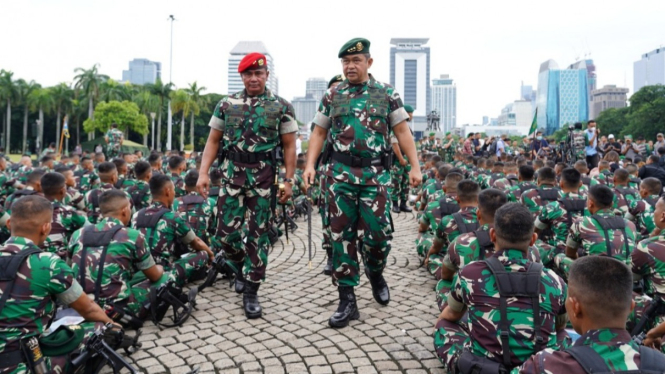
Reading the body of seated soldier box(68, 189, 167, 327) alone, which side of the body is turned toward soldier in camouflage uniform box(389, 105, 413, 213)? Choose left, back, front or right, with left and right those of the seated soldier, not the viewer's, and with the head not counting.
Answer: front

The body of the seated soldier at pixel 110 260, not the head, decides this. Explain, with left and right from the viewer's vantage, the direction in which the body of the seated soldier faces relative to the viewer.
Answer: facing away from the viewer and to the right of the viewer

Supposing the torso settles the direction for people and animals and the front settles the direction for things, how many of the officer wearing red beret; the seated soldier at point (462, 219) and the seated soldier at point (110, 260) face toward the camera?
1

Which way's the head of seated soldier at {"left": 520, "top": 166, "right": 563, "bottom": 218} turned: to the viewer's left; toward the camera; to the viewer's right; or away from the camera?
away from the camera

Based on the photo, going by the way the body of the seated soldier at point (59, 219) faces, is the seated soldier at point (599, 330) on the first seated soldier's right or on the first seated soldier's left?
on the first seated soldier's right

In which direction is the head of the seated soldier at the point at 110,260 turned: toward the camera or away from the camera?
away from the camera

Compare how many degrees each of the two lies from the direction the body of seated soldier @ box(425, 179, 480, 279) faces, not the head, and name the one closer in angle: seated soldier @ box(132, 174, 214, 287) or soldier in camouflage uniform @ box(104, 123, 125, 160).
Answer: the soldier in camouflage uniform

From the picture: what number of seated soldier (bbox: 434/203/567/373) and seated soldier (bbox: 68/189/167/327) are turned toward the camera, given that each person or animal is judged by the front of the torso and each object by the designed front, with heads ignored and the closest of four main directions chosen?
0

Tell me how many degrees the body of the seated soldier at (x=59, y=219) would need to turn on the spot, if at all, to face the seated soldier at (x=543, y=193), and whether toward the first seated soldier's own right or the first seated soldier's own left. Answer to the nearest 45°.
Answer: approximately 45° to the first seated soldier's own right

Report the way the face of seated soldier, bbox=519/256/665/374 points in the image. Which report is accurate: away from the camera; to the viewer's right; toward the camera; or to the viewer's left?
away from the camera

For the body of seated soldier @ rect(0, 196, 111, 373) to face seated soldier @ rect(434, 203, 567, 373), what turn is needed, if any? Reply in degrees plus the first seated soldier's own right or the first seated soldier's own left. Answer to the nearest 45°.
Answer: approximately 90° to the first seated soldier's own right

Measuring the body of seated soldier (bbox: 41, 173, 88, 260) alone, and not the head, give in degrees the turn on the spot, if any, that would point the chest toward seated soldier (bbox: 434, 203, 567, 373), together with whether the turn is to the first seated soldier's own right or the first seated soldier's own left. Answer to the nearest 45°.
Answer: approximately 90° to the first seated soldier's own right

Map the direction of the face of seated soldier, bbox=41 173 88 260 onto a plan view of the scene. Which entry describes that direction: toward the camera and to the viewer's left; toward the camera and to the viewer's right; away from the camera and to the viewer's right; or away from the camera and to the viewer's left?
away from the camera and to the viewer's right
